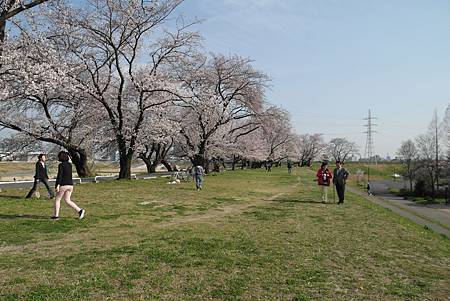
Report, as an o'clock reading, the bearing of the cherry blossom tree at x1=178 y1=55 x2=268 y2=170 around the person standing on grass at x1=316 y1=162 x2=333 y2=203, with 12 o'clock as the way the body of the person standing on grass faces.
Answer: The cherry blossom tree is roughly at 5 o'clock from the person standing on grass.

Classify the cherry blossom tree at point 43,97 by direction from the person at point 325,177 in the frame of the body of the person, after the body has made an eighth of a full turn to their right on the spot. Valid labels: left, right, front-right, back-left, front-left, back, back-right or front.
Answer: front-right

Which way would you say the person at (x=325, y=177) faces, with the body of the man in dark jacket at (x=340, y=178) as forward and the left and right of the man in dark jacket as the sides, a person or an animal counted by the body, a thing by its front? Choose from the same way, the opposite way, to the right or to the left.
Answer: the same way

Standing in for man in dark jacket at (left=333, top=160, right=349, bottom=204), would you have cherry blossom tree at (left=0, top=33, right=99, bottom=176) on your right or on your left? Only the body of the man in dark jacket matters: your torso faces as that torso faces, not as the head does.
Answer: on your right

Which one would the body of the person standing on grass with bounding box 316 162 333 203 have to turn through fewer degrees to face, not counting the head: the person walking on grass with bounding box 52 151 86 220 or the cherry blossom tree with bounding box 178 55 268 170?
the person walking on grass

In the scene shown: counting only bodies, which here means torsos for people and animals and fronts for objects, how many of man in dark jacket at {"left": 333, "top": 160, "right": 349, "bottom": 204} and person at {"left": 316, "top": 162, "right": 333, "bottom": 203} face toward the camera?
2

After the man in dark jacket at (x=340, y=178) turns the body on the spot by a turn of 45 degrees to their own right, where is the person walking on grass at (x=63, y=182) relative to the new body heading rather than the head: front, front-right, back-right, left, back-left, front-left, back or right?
front

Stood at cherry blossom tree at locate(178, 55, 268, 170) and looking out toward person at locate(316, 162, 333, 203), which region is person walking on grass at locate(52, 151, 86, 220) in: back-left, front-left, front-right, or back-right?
front-right

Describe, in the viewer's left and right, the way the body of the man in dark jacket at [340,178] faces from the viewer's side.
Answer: facing the viewer

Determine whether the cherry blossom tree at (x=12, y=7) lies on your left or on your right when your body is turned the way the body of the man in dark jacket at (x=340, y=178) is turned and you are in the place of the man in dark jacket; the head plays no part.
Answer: on your right

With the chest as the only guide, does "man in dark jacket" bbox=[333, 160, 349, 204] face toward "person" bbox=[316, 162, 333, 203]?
no

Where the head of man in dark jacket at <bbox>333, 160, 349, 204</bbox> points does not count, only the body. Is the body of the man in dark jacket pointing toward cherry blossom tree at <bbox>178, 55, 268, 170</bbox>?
no

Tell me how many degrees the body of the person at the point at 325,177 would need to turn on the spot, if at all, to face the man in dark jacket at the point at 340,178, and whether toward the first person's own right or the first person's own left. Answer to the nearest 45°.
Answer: approximately 90° to the first person's own left

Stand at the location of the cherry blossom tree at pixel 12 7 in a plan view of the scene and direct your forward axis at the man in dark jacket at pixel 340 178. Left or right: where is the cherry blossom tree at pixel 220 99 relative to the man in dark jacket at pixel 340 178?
left

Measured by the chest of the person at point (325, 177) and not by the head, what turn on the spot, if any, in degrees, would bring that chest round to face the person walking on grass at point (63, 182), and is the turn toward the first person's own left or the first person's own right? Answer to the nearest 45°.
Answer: approximately 45° to the first person's own right

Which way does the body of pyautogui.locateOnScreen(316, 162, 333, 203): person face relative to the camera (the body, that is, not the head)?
toward the camera

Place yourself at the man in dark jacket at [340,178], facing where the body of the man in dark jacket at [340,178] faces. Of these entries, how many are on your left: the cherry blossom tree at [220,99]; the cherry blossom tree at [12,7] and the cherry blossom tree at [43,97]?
0
